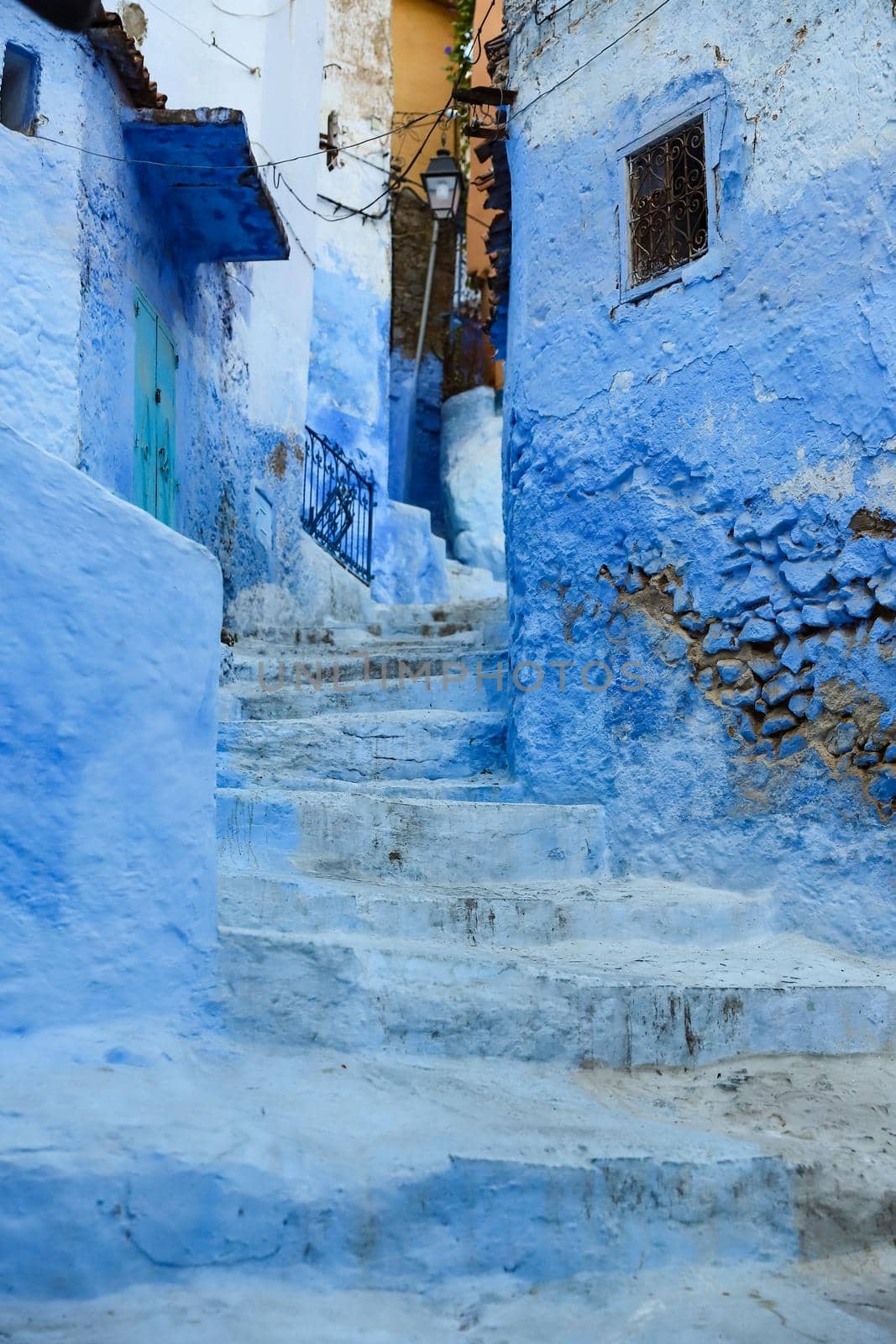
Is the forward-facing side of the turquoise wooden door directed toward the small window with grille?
yes

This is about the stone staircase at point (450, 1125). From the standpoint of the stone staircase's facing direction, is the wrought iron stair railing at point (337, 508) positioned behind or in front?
behind

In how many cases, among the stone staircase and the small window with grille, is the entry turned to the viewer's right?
0

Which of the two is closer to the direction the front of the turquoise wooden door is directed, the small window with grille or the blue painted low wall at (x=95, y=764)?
the small window with grille

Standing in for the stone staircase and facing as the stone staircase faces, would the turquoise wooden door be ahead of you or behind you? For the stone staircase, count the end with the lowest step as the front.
behind

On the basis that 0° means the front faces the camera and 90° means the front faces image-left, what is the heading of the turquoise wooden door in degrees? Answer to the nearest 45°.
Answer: approximately 315°
